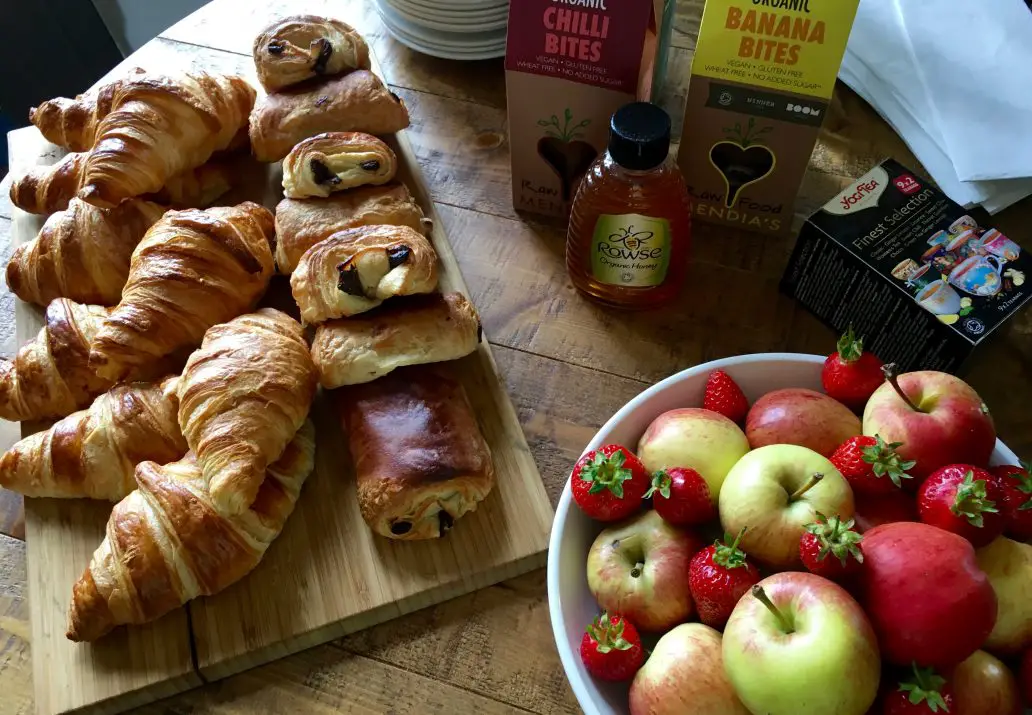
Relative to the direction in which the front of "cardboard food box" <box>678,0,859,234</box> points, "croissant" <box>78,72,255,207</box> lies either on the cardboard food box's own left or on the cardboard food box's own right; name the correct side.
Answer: on the cardboard food box's own right

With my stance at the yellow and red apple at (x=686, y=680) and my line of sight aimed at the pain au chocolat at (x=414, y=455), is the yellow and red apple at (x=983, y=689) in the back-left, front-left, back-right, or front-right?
back-right

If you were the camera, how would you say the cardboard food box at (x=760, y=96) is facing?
facing the viewer

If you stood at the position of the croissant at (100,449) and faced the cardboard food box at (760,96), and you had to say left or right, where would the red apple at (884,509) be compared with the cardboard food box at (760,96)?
right

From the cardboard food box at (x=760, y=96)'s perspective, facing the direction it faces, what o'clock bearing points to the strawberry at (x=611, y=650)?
The strawberry is roughly at 12 o'clock from the cardboard food box.

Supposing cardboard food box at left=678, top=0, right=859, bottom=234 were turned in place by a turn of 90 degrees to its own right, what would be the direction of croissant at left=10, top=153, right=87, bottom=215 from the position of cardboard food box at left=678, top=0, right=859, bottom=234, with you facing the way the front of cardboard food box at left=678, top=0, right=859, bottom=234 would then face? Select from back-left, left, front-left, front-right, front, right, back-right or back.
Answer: front

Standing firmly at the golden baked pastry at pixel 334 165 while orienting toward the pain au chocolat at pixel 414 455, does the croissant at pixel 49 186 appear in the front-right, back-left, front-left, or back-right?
back-right

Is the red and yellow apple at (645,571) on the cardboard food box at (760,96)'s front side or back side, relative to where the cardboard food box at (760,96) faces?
on the front side

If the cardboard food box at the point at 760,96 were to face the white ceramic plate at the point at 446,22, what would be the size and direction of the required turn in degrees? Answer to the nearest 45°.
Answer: approximately 135° to its right

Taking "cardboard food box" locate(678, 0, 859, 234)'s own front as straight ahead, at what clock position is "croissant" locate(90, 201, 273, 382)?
The croissant is roughly at 2 o'clock from the cardboard food box.
